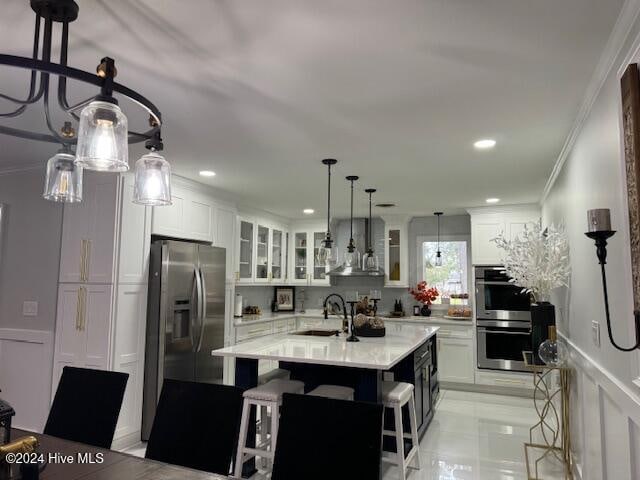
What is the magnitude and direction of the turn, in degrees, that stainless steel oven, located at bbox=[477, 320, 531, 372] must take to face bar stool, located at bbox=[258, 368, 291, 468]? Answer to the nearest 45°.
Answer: approximately 45° to its right

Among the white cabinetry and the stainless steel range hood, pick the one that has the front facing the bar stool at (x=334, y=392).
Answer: the stainless steel range hood

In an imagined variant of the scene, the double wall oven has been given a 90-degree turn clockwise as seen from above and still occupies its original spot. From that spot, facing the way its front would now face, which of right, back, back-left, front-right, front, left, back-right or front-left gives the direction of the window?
front-right

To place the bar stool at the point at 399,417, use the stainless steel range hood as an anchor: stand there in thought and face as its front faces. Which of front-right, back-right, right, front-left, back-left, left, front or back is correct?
front

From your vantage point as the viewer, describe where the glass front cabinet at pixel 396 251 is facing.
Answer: facing the viewer

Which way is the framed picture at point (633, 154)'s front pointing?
to the viewer's left

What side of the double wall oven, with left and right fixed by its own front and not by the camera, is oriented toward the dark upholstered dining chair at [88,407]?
front

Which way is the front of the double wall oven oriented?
toward the camera

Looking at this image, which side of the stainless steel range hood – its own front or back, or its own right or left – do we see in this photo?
front
